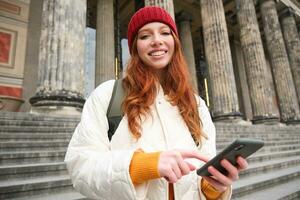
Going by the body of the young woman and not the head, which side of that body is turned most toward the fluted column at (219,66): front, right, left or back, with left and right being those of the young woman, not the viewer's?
back

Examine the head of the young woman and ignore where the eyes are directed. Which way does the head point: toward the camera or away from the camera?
toward the camera

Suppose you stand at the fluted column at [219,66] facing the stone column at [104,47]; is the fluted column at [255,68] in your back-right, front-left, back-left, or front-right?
back-right

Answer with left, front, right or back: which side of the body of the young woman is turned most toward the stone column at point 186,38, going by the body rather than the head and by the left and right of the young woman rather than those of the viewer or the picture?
back

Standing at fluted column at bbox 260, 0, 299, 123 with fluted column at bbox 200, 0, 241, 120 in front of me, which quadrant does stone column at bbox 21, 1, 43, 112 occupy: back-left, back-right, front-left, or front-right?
front-right

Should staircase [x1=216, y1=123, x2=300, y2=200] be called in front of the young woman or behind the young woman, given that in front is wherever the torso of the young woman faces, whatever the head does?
behind

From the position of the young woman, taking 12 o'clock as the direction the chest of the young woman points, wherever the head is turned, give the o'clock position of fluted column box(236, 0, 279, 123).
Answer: The fluted column is roughly at 7 o'clock from the young woman.

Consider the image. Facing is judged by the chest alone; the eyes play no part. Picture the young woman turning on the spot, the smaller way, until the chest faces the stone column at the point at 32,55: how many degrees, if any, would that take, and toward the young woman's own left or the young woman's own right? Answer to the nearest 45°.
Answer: approximately 135° to the young woman's own right

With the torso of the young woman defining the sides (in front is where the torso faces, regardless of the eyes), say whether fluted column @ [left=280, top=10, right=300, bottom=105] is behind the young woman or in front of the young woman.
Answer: behind

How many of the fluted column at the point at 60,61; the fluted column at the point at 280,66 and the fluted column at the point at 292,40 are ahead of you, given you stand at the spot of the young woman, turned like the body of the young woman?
0
